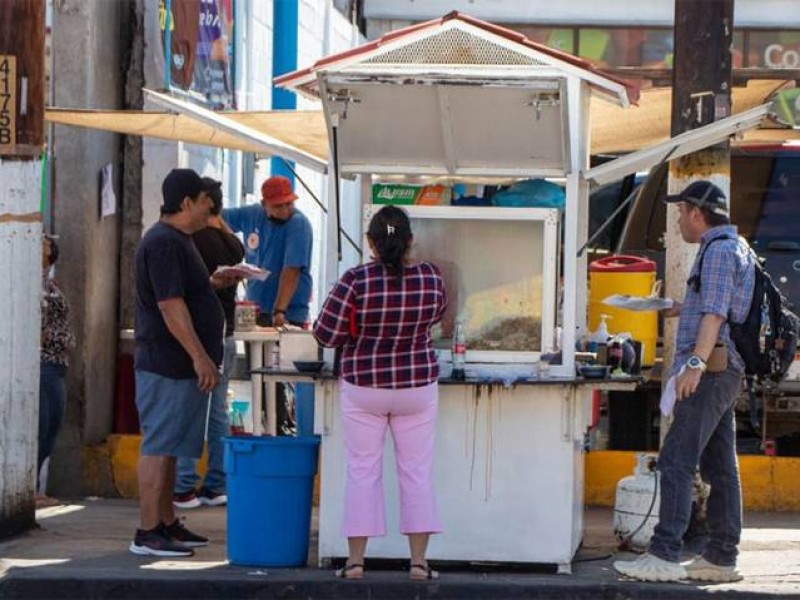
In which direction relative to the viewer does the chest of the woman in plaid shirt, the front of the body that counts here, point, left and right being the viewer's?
facing away from the viewer

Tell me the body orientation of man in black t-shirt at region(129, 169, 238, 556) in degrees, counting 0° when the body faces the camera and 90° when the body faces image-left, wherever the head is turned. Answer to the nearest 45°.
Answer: approximately 270°

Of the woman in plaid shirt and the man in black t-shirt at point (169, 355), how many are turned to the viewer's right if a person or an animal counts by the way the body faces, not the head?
1

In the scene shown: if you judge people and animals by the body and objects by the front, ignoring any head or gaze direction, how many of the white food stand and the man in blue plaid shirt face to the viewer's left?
1

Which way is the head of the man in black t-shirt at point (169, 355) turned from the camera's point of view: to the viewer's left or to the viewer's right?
to the viewer's right

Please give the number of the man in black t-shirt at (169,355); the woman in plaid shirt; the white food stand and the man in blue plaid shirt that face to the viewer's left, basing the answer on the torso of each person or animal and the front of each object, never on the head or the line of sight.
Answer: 1

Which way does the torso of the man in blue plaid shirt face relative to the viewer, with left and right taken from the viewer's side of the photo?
facing to the left of the viewer

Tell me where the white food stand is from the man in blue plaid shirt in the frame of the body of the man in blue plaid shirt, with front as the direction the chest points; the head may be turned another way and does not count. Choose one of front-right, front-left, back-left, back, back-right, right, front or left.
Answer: front

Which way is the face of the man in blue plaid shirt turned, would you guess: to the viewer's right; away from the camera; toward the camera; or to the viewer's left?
to the viewer's left

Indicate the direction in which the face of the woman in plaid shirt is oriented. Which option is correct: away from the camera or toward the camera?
away from the camera
